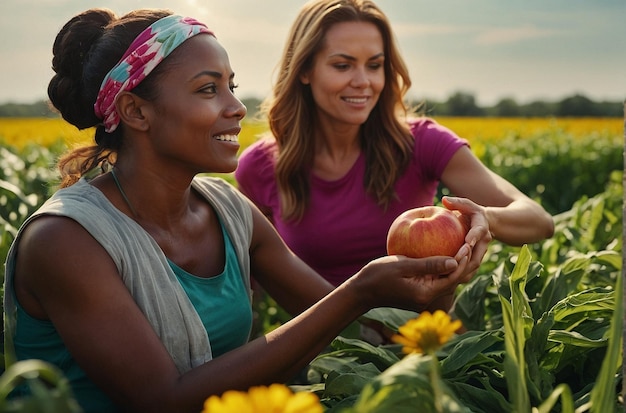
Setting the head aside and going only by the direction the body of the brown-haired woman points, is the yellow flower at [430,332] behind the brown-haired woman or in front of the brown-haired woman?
in front

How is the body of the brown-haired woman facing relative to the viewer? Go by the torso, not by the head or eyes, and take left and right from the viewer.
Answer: facing the viewer

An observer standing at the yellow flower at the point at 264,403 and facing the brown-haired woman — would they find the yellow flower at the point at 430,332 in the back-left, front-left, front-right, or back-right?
front-right

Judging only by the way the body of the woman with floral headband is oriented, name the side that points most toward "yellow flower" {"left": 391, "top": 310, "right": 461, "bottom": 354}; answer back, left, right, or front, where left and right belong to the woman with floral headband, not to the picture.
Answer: front

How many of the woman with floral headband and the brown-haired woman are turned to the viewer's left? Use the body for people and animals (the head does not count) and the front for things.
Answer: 0

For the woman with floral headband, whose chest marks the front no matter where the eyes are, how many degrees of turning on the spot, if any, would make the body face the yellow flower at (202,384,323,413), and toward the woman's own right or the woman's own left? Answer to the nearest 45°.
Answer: approximately 45° to the woman's own right

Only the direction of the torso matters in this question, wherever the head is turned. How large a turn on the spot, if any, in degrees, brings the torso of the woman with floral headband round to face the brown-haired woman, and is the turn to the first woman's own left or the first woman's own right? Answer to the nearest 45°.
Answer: approximately 90° to the first woman's own left

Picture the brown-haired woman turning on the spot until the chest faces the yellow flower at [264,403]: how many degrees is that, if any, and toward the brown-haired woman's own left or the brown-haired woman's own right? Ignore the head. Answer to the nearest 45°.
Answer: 0° — they already face it

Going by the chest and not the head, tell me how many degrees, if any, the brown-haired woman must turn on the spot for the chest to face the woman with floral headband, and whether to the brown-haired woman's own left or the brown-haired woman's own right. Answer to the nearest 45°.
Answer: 0° — they already face them

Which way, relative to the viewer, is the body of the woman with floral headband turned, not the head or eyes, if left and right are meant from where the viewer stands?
facing the viewer and to the right of the viewer
